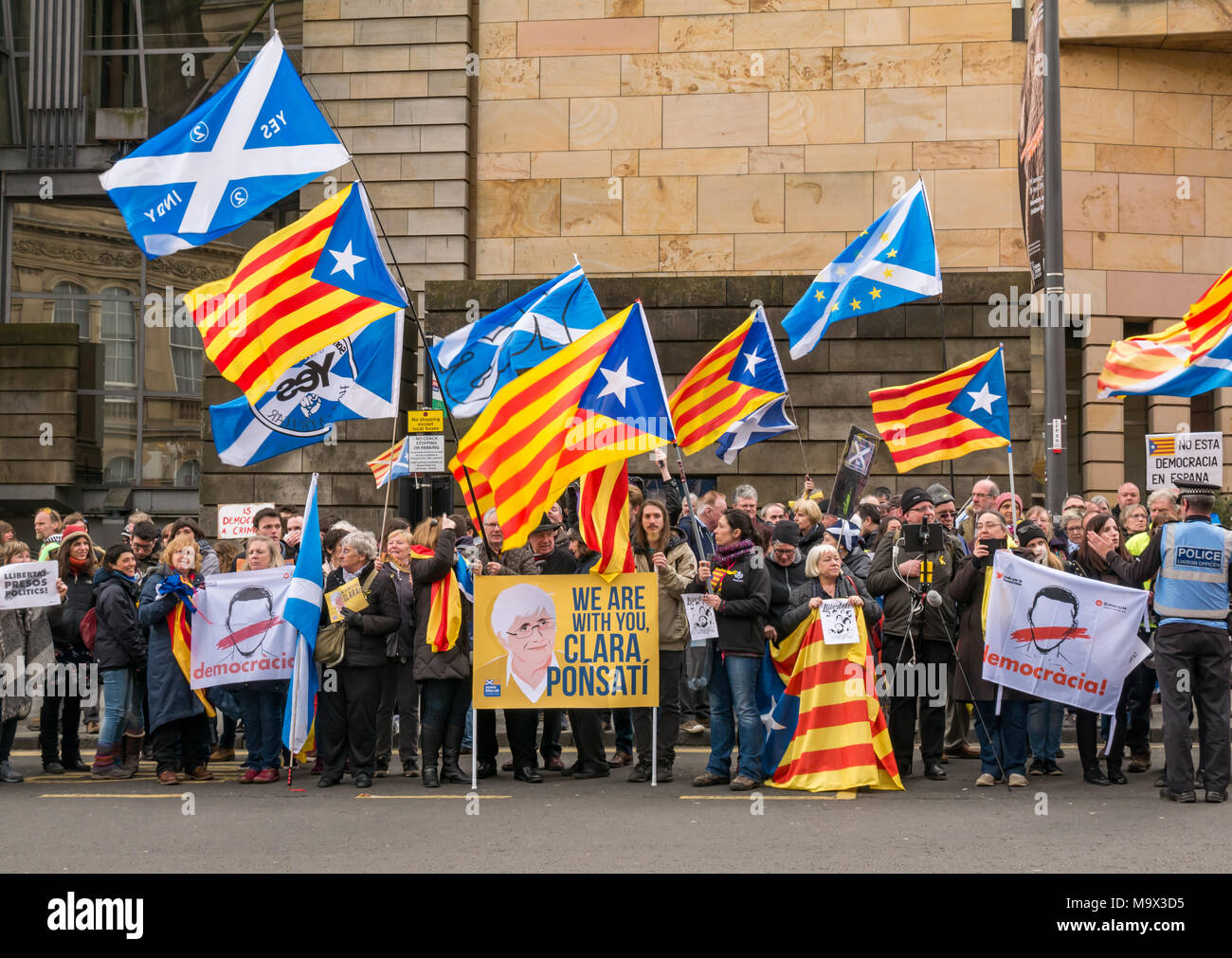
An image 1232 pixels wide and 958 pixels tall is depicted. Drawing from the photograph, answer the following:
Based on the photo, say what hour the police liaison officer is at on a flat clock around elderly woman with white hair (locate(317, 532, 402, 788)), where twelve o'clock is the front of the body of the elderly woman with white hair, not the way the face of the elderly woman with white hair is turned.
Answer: The police liaison officer is roughly at 8 o'clock from the elderly woman with white hair.

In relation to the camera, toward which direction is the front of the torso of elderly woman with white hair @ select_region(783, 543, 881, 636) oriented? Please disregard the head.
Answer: toward the camera

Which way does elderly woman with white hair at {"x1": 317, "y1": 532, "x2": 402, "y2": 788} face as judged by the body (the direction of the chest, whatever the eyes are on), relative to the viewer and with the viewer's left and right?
facing the viewer and to the left of the viewer

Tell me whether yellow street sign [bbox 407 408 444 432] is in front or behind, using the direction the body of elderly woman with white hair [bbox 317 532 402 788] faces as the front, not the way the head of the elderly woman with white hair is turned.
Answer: behind

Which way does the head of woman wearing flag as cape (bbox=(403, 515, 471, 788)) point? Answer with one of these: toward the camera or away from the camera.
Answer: away from the camera

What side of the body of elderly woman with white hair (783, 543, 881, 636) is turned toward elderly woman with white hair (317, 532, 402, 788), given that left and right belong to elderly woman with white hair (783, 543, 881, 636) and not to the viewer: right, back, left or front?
right

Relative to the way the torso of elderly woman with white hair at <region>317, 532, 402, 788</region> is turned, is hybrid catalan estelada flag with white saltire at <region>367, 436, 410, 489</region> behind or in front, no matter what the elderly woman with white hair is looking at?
behind

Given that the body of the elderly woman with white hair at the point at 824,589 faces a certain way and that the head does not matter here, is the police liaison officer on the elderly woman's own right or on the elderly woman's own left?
on the elderly woman's own left

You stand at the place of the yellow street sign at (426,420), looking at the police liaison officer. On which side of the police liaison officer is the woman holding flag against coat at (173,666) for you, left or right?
right
